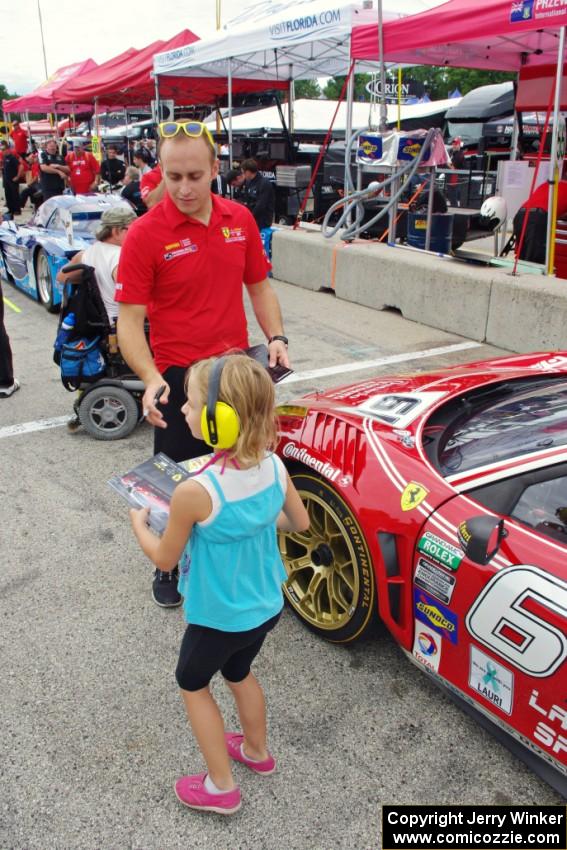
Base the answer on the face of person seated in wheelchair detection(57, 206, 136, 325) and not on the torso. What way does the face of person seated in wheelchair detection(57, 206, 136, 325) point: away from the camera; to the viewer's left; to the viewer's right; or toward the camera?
to the viewer's right

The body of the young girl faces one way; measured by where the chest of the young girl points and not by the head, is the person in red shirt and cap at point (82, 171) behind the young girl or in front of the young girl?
in front

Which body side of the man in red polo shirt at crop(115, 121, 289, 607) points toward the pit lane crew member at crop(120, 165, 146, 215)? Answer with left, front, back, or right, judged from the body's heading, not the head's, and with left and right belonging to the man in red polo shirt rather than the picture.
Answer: back

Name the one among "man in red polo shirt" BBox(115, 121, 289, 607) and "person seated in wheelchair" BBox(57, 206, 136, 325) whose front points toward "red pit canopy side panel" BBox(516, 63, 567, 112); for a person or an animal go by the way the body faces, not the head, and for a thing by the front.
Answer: the person seated in wheelchair

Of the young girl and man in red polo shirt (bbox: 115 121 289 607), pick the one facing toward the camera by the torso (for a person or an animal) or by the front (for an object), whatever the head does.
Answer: the man in red polo shirt

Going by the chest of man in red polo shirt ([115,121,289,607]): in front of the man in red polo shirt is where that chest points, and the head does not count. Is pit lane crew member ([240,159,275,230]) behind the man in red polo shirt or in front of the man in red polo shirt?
behind

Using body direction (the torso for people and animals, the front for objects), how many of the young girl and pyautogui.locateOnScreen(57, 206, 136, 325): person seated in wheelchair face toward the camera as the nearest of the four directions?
0

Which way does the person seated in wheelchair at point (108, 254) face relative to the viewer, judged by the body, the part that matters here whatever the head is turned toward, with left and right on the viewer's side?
facing away from the viewer and to the right of the viewer

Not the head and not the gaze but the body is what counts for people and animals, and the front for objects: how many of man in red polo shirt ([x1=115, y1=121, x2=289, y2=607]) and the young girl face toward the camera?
1

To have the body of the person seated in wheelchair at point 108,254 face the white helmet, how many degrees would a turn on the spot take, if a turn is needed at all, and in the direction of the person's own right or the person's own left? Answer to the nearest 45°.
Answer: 0° — they already face it

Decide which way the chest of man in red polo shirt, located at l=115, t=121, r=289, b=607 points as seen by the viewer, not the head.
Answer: toward the camera

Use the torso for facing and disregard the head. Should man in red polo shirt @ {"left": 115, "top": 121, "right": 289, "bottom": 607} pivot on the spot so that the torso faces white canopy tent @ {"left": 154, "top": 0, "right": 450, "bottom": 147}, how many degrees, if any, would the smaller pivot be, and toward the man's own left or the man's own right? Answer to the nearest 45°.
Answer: approximately 180°

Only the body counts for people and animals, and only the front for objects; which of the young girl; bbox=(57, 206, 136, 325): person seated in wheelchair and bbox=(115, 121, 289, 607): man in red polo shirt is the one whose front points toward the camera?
the man in red polo shirt

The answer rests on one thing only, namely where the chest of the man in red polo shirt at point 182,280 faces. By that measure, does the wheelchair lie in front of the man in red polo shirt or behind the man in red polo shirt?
behind
